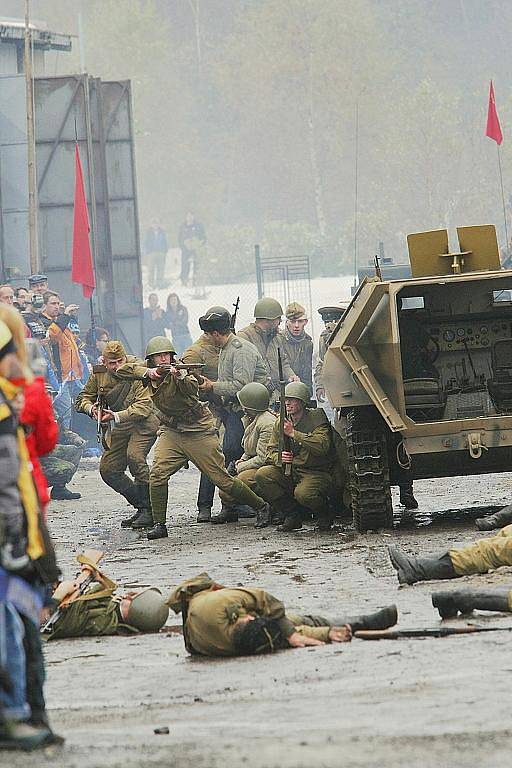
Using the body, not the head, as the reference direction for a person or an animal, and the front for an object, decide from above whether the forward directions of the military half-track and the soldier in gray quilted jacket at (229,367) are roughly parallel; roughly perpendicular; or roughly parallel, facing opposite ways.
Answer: roughly perpendicular

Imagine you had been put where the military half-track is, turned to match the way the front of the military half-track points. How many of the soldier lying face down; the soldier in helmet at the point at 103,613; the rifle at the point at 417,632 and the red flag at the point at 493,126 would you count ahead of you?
1

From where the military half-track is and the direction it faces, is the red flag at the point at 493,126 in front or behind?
in front

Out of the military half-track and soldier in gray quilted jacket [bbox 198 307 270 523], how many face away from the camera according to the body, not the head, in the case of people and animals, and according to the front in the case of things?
1

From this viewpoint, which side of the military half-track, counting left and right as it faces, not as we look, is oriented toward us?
back

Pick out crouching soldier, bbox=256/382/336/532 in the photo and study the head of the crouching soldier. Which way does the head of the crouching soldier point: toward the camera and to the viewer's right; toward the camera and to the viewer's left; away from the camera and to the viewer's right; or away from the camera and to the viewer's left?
toward the camera and to the viewer's left

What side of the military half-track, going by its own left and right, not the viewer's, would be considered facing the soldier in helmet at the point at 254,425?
left

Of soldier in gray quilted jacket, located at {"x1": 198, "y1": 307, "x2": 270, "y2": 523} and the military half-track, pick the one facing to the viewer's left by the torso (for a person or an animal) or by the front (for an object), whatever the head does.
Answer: the soldier in gray quilted jacket

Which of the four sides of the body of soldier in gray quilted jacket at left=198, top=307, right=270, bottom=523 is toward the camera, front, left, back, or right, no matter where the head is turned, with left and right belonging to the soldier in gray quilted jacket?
left

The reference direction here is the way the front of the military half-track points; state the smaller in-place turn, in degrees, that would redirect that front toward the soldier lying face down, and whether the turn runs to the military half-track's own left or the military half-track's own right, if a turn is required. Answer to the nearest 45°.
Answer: approximately 180°

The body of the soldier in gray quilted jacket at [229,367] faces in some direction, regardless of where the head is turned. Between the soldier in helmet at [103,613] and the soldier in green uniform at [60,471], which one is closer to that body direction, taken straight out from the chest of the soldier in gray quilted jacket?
the soldier in green uniform
